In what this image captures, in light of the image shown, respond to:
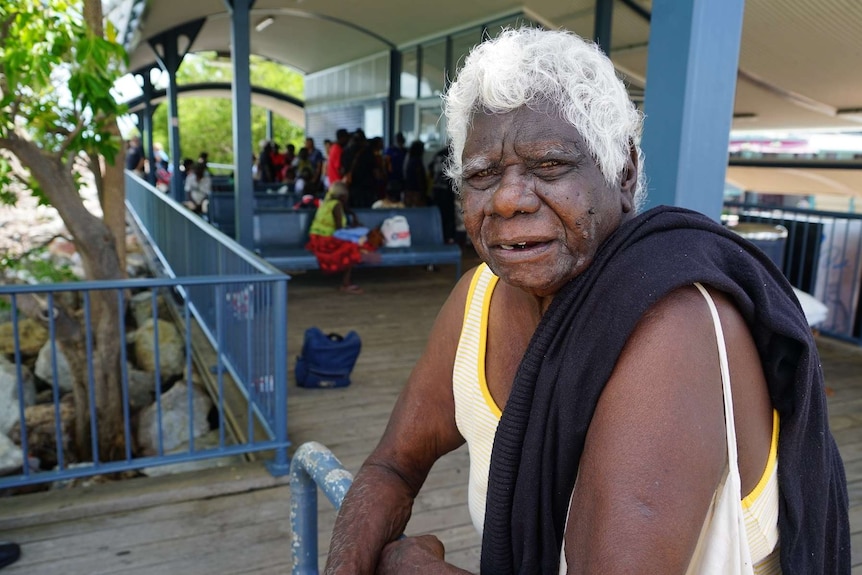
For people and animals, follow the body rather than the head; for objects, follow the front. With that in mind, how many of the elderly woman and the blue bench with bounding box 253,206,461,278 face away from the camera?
0

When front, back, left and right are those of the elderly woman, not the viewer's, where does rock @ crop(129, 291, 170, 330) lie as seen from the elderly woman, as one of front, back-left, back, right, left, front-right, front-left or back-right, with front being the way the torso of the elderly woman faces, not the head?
right

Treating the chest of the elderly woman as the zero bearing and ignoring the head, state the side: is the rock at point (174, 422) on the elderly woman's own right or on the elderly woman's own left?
on the elderly woman's own right

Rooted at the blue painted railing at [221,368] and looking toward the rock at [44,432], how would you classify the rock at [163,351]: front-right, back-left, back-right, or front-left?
front-right

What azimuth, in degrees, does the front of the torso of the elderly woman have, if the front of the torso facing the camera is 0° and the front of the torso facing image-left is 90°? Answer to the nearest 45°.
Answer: approximately 45°

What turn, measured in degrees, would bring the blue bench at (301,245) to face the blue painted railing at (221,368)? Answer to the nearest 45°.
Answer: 0° — it already faces it

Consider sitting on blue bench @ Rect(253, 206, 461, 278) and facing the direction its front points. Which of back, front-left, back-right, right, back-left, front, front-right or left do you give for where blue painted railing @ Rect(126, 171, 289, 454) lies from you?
front

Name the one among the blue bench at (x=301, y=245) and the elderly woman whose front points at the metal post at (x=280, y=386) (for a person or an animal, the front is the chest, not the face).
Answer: the blue bench

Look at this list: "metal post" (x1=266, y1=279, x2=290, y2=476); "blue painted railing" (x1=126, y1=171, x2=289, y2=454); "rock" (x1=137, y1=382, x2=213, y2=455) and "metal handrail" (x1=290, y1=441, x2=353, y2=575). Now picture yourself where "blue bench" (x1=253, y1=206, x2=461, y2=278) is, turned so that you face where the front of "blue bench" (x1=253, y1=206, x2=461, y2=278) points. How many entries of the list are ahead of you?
4

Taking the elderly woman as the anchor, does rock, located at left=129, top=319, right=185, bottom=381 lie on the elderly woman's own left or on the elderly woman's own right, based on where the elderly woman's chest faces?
on the elderly woman's own right

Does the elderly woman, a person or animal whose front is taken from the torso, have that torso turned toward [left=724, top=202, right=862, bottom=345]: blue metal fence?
no

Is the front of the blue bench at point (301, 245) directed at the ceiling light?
no

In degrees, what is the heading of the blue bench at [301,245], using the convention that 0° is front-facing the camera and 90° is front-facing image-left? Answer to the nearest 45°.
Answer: approximately 0°

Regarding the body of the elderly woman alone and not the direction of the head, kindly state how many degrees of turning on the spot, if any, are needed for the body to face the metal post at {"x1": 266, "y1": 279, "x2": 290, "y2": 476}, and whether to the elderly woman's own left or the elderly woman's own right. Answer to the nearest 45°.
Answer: approximately 90° to the elderly woman's own right

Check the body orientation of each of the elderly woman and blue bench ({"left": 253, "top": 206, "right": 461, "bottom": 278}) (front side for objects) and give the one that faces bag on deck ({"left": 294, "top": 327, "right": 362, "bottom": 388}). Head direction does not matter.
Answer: the blue bench

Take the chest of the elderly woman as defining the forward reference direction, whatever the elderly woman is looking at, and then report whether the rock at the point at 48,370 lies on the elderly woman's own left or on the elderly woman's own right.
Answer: on the elderly woman's own right
